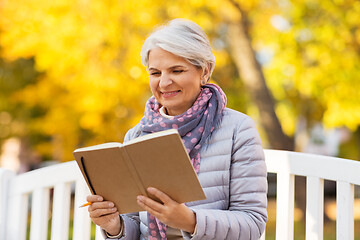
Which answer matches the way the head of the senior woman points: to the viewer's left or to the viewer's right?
to the viewer's left

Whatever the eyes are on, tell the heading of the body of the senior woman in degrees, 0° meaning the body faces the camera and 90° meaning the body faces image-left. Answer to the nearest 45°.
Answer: approximately 45°
